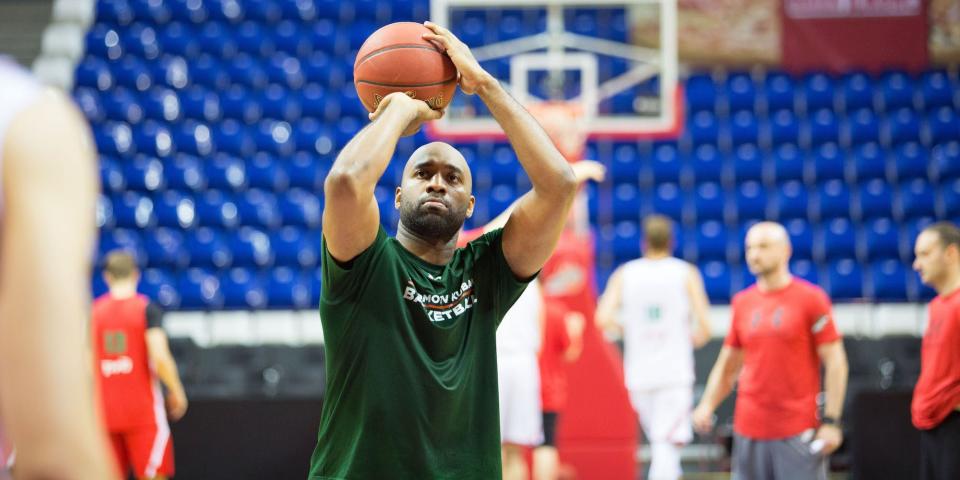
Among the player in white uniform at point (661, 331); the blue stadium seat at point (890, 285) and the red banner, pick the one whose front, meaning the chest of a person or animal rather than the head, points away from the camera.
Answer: the player in white uniform

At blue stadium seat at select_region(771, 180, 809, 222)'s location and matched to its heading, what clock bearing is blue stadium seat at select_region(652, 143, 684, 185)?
blue stadium seat at select_region(652, 143, 684, 185) is roughly at 3 o'clock from blue stadium seat at select_region(771, 180, 809, 222).

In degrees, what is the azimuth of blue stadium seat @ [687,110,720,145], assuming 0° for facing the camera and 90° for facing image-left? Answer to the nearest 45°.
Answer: approximately 0°

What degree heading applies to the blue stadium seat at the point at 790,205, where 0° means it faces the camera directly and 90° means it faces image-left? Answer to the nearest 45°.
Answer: approximately 0°

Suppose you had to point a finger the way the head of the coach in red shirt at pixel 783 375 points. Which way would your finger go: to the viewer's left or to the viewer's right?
to the viewer's left

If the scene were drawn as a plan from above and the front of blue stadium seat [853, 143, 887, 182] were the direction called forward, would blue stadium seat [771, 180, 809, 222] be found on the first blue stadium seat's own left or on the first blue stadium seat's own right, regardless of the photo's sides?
on the first blue stadium seat's own right

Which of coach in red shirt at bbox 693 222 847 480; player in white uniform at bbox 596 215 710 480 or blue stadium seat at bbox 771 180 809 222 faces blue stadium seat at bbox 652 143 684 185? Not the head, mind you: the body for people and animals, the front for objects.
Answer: the player in white uniform
